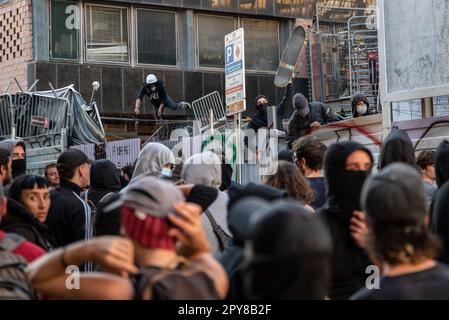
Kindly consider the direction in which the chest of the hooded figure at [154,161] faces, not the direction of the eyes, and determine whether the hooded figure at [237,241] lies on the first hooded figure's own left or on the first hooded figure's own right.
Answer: on the first hooded figure's own right

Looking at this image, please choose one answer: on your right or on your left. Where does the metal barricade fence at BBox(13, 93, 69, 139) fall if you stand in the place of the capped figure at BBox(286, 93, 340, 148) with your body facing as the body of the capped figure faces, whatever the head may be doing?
on your right

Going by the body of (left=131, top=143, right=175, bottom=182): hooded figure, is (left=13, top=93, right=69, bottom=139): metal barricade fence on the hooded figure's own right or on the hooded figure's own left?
on the hooded figure's own left

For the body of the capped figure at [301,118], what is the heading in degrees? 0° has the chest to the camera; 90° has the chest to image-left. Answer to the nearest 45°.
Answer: approximately 45°

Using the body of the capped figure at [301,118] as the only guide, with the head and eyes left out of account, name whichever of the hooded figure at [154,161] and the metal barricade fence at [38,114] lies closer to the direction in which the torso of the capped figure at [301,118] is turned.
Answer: the hooded figure
